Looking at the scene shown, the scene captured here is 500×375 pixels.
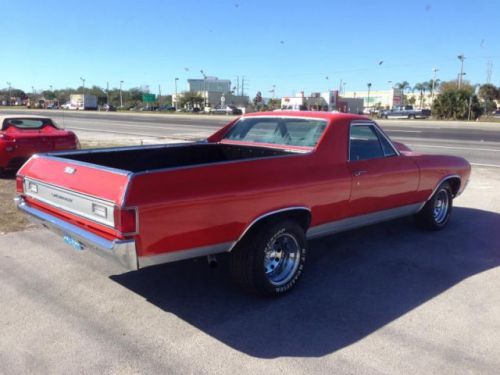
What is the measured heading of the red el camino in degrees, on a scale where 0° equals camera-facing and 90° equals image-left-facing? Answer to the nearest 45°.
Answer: approximately 225°

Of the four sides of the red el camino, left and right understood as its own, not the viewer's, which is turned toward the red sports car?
left
